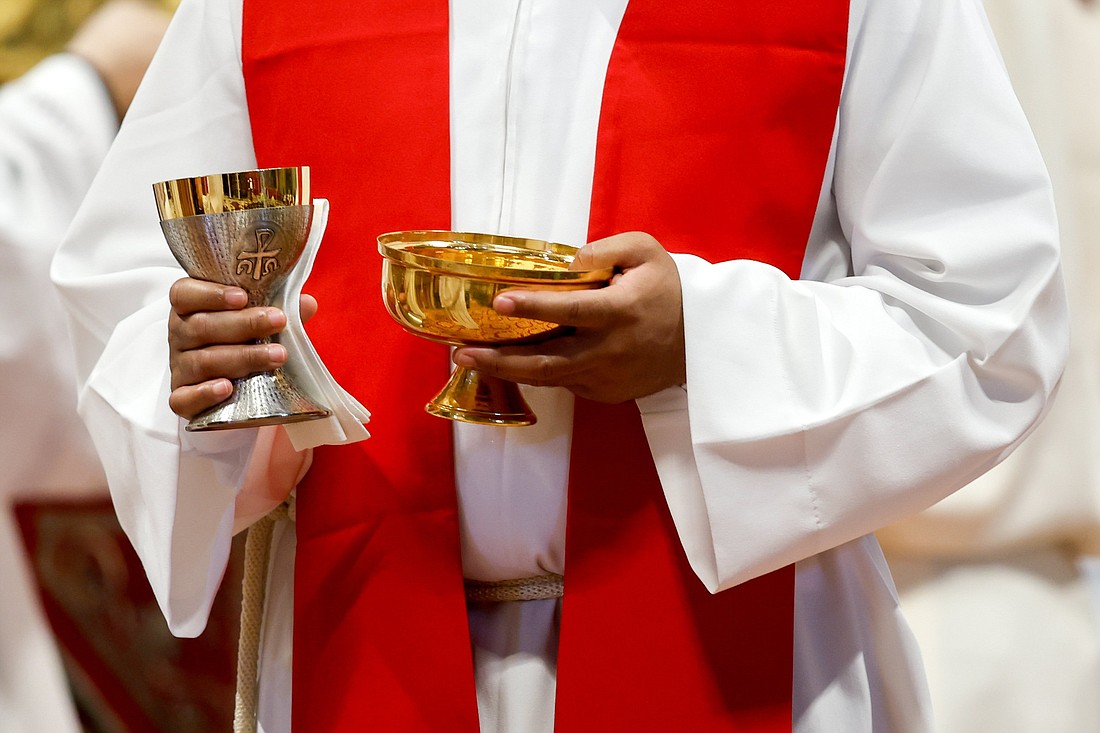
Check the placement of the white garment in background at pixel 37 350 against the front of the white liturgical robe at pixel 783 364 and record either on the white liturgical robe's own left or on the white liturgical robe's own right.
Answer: on the white liturgical robe's own right

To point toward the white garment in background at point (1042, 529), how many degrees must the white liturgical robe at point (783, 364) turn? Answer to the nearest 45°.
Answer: approximately 135° to its left

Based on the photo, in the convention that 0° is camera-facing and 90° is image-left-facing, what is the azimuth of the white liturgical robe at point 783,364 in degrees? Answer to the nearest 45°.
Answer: approximately 0°
